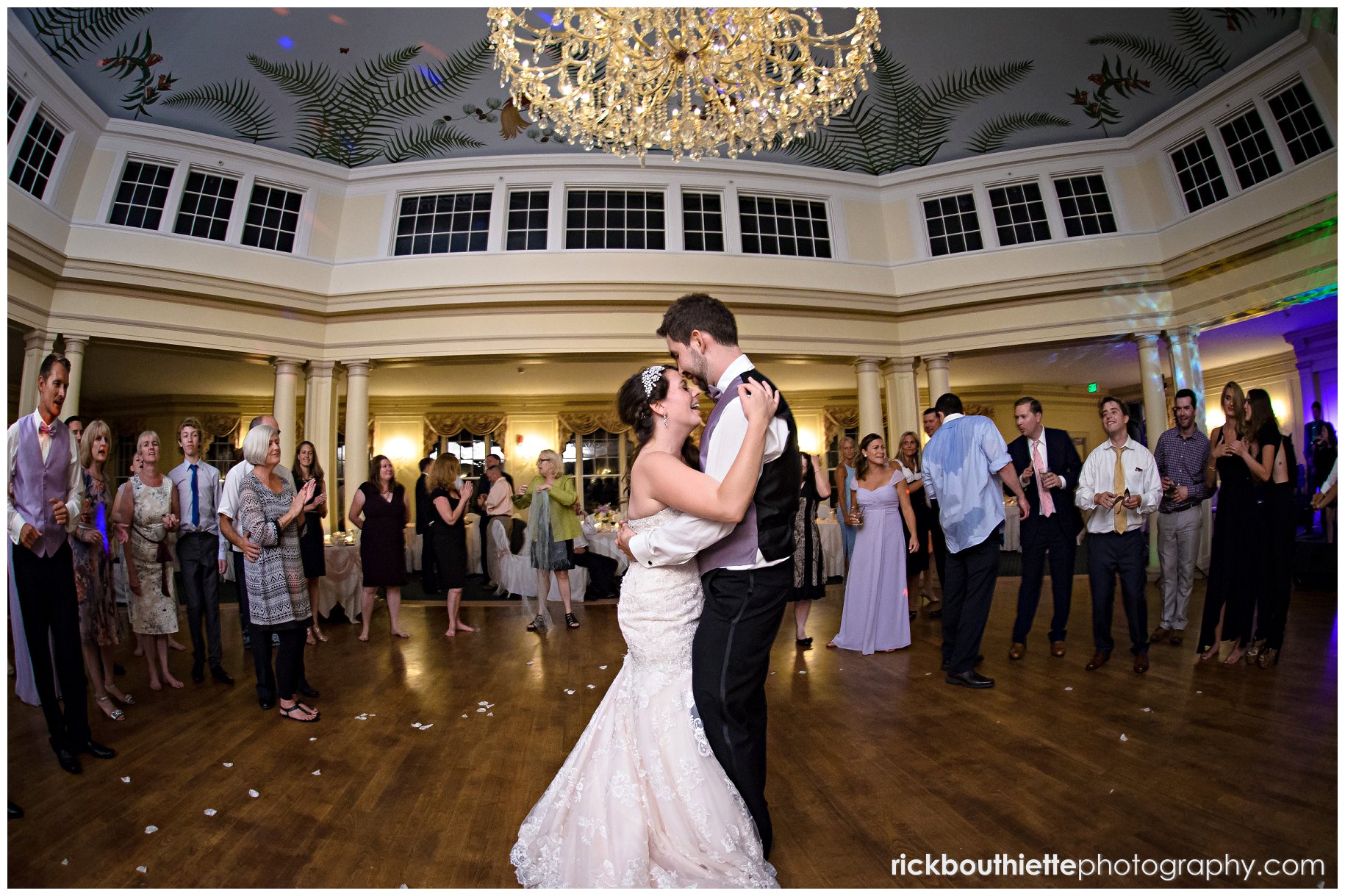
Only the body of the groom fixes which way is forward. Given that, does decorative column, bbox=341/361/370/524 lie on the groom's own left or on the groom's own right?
on the groom's own right

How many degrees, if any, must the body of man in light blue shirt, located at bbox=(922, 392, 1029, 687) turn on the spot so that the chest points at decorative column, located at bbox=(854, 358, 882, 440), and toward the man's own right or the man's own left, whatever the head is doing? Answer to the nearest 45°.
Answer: approximately 45° to the man's own left

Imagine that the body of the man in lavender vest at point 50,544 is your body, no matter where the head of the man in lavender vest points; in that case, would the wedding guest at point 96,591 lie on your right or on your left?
on your left

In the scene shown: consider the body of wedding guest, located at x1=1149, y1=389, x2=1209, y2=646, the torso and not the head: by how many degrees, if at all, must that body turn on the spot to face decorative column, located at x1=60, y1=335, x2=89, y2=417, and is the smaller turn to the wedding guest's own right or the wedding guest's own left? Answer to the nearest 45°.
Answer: approximately 45° to the wedding guest's own right

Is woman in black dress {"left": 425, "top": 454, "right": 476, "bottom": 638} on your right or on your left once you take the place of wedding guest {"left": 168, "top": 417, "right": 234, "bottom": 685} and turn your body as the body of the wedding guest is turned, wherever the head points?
on your left

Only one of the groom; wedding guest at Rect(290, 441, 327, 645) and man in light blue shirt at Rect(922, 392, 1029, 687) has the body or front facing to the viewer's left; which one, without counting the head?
the groom

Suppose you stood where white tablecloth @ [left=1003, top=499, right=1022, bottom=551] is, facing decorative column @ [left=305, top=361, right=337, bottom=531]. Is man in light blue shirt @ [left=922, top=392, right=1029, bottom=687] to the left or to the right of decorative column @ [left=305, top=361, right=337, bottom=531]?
left

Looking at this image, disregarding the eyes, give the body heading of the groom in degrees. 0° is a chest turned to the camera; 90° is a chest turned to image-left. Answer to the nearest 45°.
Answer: approximately 90°

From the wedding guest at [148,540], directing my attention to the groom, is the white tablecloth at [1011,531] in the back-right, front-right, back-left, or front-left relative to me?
front-left

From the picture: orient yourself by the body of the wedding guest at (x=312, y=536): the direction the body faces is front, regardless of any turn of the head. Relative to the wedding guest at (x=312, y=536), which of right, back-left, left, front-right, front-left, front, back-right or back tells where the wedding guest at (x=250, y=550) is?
front-right

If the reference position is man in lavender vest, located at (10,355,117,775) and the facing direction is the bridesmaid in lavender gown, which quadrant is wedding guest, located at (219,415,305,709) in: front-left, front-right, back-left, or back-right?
front-left

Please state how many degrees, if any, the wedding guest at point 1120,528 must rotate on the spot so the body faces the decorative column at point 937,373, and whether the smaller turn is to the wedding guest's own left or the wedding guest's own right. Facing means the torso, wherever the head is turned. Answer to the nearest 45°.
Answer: approximately 180°

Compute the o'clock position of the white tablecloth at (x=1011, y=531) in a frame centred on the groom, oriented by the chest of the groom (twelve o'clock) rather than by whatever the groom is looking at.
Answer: The white tablecloth is roughly at 4 o'clock from the groom.

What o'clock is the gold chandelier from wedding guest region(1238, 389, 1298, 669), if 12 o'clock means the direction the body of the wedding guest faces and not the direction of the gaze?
The gold chandelier is roughly at 11 o'clock from the wedding guest.

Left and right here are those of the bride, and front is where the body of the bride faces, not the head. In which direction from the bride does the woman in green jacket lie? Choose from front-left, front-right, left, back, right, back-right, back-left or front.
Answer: left

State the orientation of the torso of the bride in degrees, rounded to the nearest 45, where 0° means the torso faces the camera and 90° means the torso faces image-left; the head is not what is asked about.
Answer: approximately 270°
